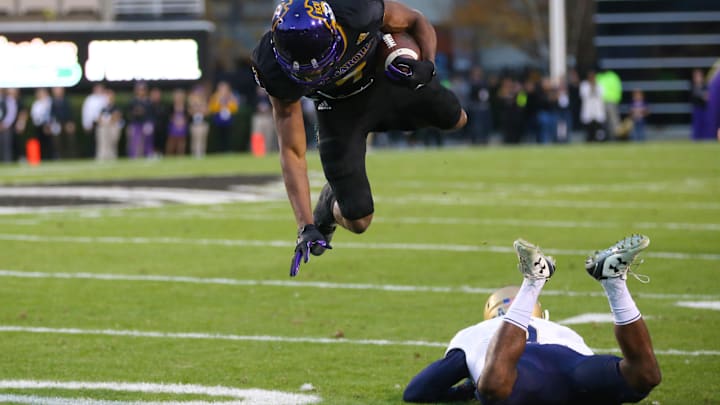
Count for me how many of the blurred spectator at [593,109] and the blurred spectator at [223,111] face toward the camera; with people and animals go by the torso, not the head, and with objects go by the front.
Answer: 2

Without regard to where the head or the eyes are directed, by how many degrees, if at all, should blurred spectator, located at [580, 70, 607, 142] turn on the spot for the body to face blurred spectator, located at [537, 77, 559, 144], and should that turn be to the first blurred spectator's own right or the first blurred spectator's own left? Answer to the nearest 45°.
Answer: approximately 90° to the first blurred spectator's own right

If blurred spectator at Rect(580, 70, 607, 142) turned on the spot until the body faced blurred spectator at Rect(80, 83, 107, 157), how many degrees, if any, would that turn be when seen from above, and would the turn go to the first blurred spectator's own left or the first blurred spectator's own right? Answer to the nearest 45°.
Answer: approximately 45° to the first blurred spectator's own right

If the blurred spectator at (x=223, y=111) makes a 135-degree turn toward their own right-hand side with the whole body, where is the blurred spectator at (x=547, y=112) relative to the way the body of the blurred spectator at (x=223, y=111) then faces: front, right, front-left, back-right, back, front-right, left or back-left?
back-right

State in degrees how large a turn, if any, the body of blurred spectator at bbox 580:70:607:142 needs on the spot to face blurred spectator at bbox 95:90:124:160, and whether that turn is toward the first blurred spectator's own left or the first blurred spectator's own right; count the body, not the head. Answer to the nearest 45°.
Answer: approximately 45° to the first blurred spectator's own right

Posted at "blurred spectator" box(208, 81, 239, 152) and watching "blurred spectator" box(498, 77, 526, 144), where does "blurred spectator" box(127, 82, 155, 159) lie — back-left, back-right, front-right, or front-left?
back-right

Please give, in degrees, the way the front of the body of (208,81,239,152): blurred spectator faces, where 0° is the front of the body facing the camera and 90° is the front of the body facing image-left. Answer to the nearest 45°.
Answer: approximately 0°

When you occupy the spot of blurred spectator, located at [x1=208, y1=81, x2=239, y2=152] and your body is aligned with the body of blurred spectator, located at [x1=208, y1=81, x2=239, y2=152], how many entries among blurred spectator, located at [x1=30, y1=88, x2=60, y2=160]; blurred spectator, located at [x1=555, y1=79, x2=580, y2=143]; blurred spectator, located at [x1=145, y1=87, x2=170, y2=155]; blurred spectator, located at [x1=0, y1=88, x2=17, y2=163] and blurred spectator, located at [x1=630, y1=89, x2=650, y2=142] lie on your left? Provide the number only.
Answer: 2

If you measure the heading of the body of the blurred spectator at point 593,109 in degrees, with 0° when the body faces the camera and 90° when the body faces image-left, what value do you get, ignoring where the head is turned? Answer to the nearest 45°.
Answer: approximately 0°

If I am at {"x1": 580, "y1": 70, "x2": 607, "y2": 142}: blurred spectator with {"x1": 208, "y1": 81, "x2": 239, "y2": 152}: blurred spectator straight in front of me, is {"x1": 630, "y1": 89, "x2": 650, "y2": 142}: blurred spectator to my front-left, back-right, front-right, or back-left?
back-right

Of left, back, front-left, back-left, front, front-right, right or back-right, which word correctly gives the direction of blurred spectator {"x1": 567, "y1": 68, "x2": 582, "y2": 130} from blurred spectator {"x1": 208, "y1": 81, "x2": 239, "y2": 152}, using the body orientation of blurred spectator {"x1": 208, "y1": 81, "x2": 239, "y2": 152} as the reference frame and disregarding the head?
left
